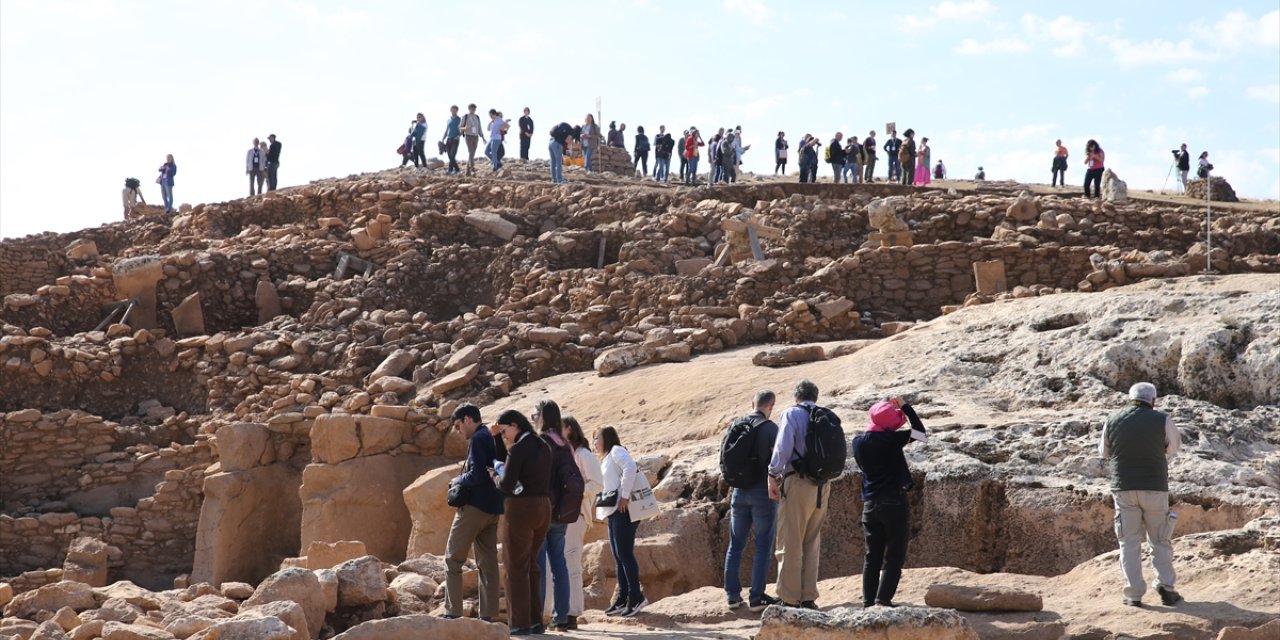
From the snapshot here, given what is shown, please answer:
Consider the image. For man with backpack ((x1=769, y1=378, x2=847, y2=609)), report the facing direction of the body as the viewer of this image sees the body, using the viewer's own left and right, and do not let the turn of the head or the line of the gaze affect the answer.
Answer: facing away from the viewer and to the left of the viewer

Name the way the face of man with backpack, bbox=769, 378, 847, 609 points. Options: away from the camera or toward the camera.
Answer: away from the camera

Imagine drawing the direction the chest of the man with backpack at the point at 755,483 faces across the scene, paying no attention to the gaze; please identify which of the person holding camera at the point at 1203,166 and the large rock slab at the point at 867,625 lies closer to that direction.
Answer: the person holding camera

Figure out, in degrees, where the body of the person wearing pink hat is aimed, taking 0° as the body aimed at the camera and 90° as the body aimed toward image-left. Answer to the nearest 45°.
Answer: approximately 225°

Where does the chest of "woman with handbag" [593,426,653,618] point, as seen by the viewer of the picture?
to the viewer's left

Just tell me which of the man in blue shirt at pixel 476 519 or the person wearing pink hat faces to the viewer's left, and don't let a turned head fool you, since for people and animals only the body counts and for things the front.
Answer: the man in blue shirt

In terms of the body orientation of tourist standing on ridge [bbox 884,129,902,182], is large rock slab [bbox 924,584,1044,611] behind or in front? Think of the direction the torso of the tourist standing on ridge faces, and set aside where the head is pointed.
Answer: in front
